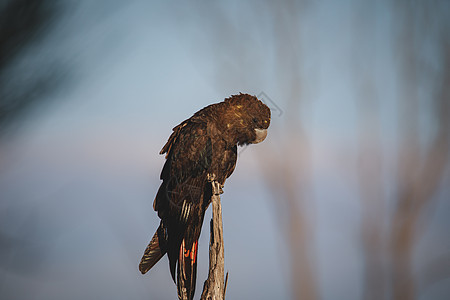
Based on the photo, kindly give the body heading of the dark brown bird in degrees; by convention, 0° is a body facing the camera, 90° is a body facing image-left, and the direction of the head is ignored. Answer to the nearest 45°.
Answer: approximately 270°
